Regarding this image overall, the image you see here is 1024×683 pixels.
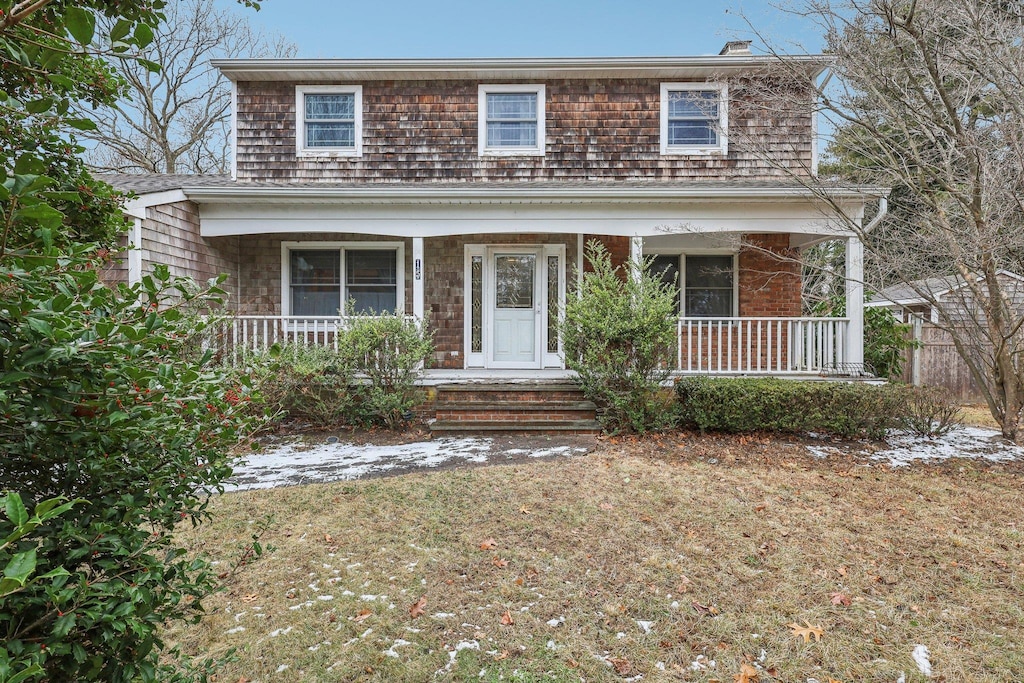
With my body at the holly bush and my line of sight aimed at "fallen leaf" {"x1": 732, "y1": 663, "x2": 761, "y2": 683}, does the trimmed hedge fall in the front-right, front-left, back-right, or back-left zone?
front-left

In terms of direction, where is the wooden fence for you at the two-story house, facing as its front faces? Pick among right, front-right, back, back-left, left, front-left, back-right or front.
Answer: left

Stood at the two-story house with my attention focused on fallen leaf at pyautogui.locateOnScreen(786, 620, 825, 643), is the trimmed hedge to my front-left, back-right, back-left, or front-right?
front-left

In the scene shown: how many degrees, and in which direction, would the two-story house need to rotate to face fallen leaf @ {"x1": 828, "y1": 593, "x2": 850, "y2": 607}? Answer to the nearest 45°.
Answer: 0° — it already faces it

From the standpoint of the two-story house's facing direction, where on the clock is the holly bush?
The holly bush is roughly at 12 o'clock from the two-story house.

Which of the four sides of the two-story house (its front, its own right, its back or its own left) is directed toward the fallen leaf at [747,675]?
front

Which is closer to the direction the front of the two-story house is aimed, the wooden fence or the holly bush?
the holly bush

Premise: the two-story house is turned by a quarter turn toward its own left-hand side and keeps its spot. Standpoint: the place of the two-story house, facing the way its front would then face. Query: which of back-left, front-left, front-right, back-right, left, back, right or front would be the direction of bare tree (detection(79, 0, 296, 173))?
back-left

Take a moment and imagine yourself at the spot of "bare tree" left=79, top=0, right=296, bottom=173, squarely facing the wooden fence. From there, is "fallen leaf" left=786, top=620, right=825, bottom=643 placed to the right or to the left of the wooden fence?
right

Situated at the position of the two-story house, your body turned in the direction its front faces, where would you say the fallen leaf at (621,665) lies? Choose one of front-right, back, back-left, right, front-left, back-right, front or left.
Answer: front

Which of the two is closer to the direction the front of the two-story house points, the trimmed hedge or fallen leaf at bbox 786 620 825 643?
the fallen leaf

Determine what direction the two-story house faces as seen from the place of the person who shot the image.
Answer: facing the viewer

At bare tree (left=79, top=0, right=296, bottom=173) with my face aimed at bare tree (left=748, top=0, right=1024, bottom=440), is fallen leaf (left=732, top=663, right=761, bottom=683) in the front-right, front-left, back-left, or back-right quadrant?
front-right

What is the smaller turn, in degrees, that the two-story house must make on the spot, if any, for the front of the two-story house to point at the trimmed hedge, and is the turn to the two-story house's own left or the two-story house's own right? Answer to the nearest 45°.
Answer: approximately 45° to the two-story house's own left
